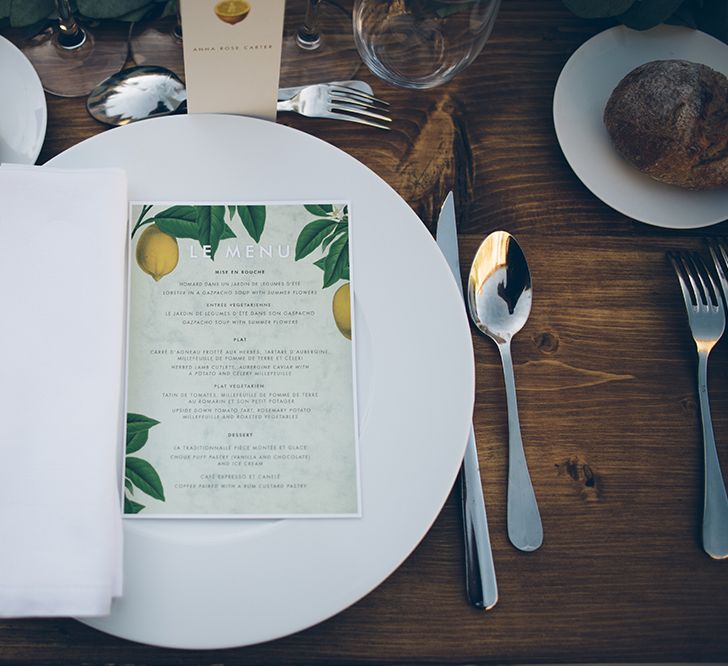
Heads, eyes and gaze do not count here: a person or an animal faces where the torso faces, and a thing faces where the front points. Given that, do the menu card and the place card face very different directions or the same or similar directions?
same or similar directions

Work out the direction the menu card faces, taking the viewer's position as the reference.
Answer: facing the viewer

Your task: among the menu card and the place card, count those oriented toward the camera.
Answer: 2

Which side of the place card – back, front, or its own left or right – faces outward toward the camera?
front
